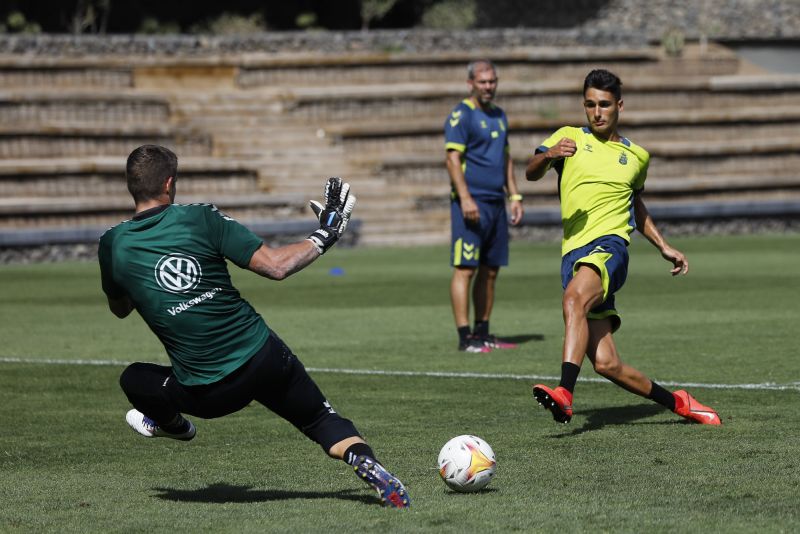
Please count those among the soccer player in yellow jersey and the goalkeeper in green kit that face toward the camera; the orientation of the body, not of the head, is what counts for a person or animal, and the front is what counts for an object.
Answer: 1

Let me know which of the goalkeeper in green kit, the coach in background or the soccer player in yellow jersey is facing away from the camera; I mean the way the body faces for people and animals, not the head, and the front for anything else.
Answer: the goalkeeper in green kit

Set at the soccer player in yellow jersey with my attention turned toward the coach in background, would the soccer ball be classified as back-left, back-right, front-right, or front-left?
back-left

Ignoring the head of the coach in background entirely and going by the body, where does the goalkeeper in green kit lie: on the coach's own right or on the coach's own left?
on the coach's own right

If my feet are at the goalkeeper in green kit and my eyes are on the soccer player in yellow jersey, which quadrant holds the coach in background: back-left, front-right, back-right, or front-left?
front-left

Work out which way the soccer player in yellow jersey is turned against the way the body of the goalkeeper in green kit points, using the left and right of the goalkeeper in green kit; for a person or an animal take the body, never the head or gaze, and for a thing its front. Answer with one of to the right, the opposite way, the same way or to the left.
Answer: the opposite way

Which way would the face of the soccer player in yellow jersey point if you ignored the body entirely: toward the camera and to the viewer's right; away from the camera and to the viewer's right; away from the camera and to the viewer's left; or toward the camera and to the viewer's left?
toward the camera and to the viewer's left

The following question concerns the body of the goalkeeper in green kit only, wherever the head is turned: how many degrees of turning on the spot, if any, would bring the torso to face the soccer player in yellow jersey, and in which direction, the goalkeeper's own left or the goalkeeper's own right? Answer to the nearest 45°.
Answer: approximately 45° to the goalkeeper's own right

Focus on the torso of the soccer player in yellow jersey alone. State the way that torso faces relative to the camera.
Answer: toward the camera

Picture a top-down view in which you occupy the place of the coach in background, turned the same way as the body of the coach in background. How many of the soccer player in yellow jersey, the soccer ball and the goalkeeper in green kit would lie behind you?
0

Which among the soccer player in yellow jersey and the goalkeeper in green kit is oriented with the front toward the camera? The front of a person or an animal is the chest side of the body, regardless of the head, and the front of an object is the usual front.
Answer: the soccer player in yellow jersey

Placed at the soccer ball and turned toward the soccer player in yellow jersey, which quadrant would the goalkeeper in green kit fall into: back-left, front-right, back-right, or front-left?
back-left

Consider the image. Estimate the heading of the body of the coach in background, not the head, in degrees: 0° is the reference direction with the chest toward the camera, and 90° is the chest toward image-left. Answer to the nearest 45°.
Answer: approximately 315°

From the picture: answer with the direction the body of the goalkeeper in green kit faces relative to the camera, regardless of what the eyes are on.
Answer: away from the camera

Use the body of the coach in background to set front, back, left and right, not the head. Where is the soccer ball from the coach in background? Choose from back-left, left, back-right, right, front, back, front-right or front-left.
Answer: front-right

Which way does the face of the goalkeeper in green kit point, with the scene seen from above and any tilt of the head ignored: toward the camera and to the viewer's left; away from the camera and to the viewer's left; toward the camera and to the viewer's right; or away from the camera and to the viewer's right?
away from the camera and to the viewer's right
